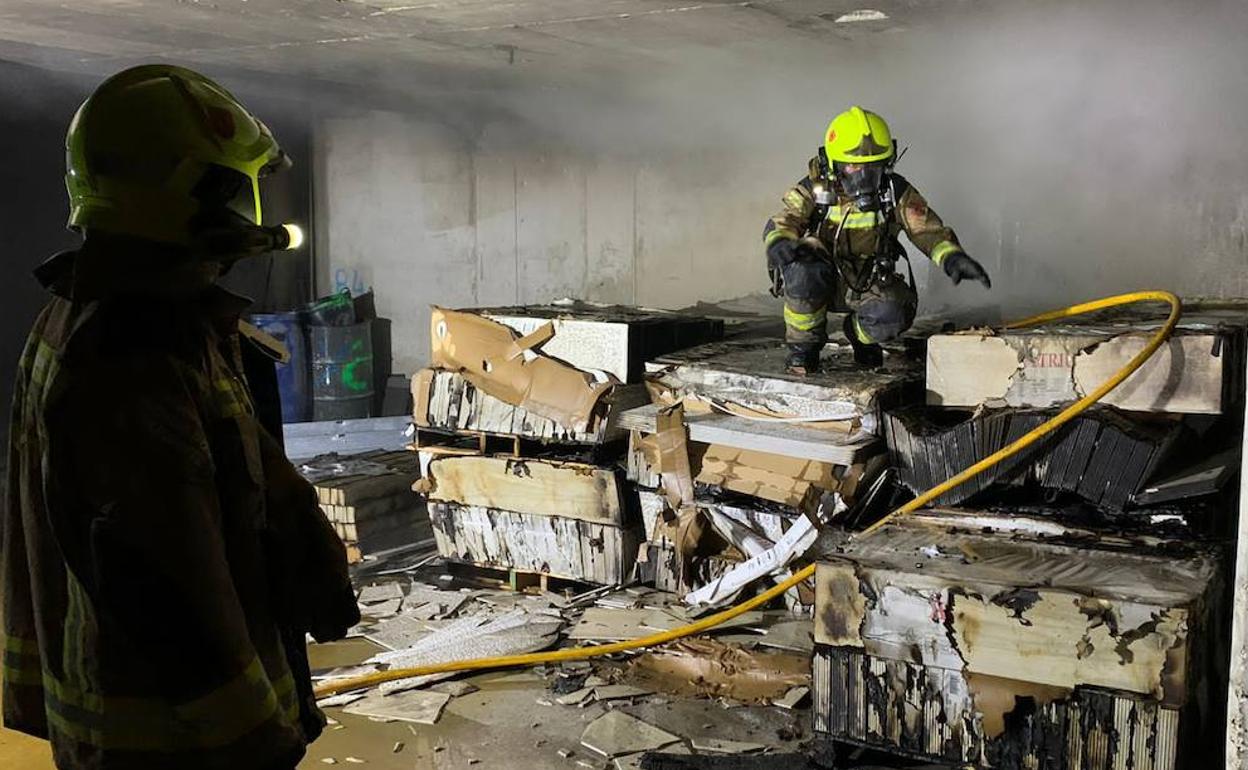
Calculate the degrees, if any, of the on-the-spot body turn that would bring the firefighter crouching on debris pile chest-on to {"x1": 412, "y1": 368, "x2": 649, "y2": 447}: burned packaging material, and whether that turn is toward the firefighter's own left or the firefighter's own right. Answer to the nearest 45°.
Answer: approximately 90° to the firefighter's own right

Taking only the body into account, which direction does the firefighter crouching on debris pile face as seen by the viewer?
toward the camera

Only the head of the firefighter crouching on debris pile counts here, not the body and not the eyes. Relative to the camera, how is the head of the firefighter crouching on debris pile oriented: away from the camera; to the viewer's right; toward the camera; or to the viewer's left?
toward the camera

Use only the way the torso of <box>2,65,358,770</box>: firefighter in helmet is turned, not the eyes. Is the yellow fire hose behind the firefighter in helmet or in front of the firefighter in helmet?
in front

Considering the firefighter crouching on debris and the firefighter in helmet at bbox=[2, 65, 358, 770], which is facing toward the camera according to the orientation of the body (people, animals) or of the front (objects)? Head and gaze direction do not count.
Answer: the firefighter crouching on debris

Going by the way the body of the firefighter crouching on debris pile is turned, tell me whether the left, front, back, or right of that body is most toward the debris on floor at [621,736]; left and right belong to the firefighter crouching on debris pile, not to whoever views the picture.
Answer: front

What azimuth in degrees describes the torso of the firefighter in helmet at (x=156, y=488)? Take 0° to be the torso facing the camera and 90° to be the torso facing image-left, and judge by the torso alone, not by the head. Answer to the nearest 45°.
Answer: approximately 270°

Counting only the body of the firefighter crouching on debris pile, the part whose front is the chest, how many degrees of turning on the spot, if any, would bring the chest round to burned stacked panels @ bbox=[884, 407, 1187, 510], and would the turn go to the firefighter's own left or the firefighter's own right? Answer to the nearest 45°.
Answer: approximately 45° to the firefighter's own left

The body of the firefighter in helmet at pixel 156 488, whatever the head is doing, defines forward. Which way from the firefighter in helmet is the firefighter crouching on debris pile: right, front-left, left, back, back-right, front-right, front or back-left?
front-left

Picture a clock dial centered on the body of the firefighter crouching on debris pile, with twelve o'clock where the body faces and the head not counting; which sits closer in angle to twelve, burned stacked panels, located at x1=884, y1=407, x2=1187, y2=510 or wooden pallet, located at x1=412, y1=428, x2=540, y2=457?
the burned stacked panels

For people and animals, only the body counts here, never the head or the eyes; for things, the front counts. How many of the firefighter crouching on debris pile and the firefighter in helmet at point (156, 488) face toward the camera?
1

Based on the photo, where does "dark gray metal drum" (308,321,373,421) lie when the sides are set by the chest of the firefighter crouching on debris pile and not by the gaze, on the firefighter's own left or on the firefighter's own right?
on the firefighter's own right
